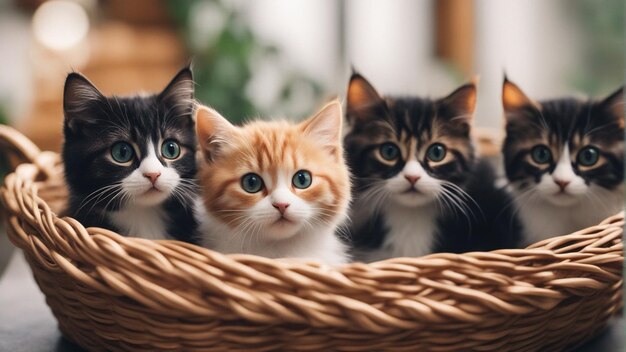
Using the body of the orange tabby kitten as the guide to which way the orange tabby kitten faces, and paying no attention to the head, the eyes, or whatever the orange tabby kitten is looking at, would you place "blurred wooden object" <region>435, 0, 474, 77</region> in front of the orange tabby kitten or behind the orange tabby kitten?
behind

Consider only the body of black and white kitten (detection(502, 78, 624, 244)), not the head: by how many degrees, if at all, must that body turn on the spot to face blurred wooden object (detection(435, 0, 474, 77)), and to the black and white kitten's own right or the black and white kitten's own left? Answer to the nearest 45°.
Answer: approximately 180°

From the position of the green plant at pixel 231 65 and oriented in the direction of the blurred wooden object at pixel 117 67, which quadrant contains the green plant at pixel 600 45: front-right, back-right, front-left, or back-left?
back-right

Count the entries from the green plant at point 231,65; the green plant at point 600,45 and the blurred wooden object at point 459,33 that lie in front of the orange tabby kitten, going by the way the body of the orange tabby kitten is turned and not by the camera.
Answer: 0

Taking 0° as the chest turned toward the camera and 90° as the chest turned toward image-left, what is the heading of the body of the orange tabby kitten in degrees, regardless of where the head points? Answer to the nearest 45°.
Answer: approximately 0°

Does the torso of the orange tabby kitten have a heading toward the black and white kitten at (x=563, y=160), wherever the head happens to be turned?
no

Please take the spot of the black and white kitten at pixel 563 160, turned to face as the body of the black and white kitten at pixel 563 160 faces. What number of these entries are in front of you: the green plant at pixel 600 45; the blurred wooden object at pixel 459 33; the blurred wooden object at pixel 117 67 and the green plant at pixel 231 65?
0

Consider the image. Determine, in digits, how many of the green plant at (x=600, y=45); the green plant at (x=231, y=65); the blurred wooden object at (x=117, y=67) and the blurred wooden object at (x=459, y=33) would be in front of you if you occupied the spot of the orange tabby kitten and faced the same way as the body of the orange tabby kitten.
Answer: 0

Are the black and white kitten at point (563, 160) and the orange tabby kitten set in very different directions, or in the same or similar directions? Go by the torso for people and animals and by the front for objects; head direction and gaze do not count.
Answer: same or similar directions

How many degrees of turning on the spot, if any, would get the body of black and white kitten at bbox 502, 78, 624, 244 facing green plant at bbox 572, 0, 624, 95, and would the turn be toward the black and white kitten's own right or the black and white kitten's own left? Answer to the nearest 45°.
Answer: approximately 180°

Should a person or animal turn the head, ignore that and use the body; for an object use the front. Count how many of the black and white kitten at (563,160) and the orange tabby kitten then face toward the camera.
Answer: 2

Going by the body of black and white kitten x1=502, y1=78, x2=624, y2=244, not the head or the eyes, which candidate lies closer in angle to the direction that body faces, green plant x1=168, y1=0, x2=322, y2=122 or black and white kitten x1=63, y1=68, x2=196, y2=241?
the black and white kitten

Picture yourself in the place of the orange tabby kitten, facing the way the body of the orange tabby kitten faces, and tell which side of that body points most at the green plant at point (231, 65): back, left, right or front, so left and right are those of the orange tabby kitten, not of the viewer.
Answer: back

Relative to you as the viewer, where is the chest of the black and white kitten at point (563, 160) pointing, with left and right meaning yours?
facing the viewer

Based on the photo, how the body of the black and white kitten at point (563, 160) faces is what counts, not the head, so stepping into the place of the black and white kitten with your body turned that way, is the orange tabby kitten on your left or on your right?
on your right

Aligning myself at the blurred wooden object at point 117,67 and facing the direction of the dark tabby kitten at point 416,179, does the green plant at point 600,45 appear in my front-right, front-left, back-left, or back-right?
front-left

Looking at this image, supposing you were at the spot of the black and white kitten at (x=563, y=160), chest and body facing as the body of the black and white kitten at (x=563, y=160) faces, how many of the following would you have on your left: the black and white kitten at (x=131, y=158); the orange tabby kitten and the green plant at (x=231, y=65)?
0

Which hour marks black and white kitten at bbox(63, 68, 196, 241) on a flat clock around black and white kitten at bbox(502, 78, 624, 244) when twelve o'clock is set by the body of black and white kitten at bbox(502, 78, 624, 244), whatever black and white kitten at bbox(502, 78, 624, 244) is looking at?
black and white kitten at bbox(63, 68, 196, 241) is roughly at 2 o'clock from black and white kitten at bbox(502, 78, 624, 244).
